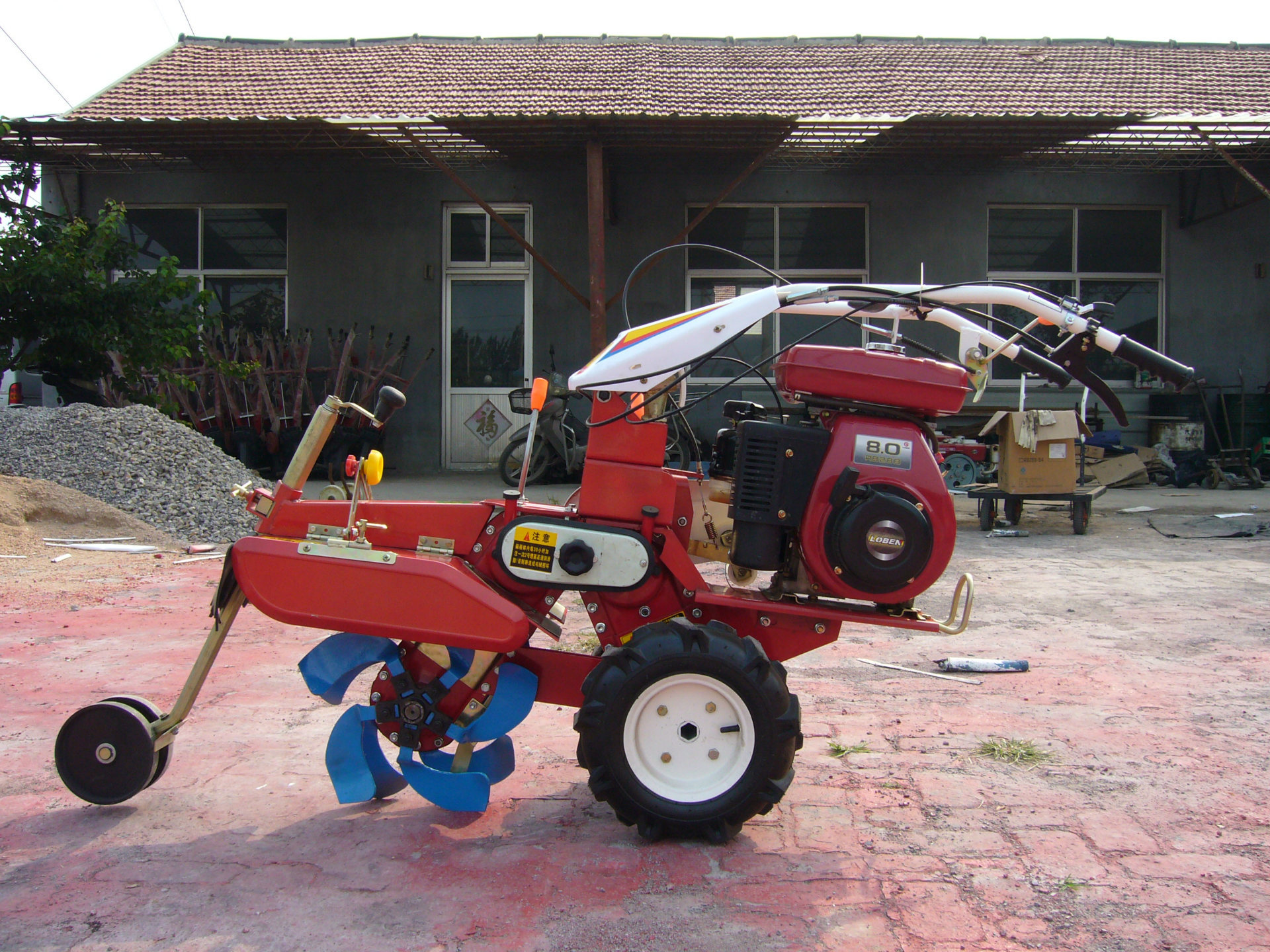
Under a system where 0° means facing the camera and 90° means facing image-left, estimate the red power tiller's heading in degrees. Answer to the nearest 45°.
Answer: approximately 90°

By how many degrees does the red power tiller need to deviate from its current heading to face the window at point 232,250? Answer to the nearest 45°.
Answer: approximately 45° to its right

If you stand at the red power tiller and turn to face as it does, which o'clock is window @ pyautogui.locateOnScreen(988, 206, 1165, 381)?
The window is roughly at 4 o'clock from the red power tiller.

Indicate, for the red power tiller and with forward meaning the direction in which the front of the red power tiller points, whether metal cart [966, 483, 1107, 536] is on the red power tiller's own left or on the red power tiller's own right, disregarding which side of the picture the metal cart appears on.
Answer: on the red power tiller's own right

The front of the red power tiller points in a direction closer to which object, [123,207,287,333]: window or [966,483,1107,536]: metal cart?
the window

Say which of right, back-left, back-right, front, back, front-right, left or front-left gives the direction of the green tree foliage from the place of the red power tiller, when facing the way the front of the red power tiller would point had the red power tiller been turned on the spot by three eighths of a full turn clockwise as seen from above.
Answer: left

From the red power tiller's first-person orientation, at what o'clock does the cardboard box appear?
The cardboard box is roughly at 4 o'clock from the red power tiller.

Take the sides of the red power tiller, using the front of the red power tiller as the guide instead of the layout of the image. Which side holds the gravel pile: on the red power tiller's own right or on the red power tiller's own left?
on the red power tiller's own right

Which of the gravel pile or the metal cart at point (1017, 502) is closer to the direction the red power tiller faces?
the gravel pile

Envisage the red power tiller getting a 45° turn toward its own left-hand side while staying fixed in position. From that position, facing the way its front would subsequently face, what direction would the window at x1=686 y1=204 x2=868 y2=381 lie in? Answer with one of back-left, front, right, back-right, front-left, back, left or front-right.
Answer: back-right

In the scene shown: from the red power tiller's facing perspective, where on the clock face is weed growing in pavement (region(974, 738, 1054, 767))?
The weed growing in pavement is roughly at 5 o'clock from the red power tiller.
